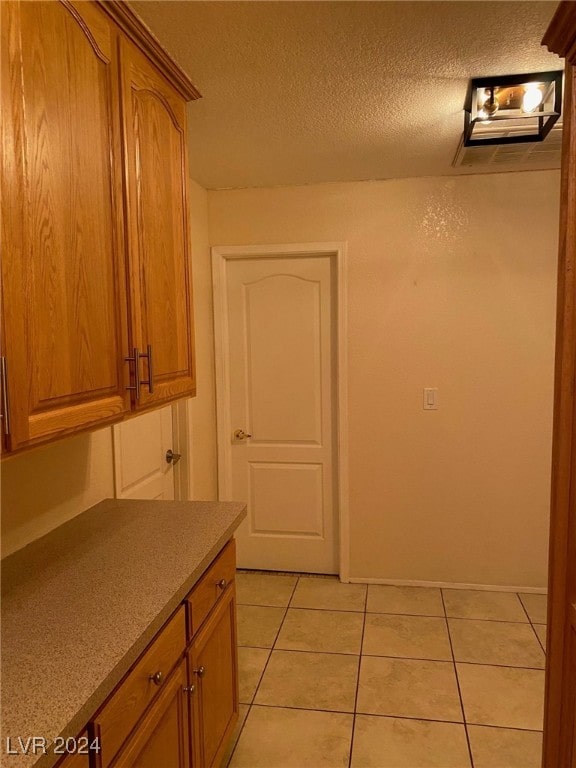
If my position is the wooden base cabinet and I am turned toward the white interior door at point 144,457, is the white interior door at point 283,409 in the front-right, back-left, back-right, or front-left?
front-right

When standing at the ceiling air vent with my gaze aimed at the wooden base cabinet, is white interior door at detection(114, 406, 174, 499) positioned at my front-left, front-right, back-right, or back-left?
front-right

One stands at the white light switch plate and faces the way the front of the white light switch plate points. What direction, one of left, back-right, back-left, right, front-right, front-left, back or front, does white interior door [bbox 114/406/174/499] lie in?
front-right

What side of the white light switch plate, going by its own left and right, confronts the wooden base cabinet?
front

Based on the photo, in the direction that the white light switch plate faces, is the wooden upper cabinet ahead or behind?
ahead

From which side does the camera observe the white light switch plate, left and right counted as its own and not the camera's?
front

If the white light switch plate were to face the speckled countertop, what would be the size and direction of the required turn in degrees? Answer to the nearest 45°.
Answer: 0° — it already faces it

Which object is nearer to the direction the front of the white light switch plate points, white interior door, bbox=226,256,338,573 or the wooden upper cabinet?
the wooden upper cabinet

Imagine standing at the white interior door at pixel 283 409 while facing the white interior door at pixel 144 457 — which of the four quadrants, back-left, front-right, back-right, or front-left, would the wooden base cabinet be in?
front-left

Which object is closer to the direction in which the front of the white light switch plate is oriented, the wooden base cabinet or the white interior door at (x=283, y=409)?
the wooden base cabinet
